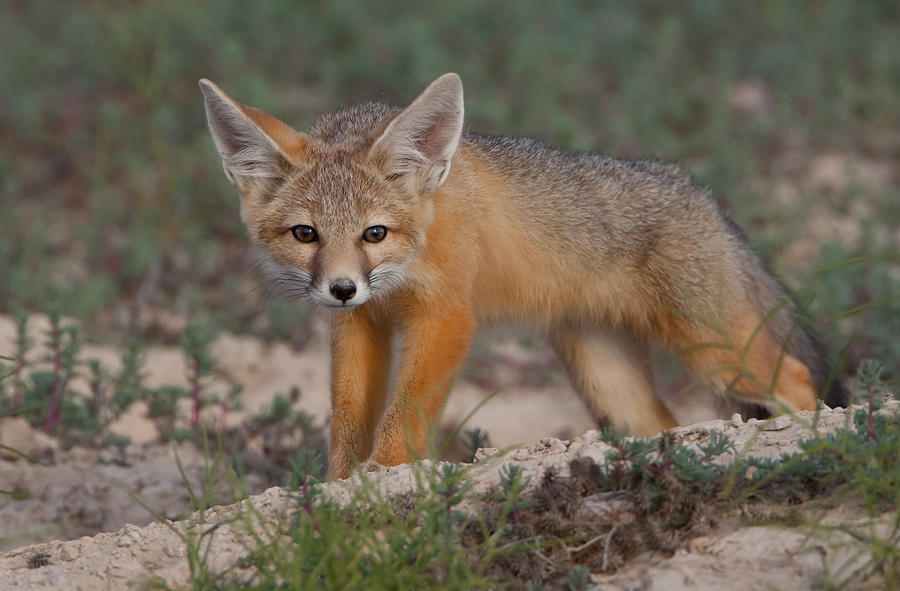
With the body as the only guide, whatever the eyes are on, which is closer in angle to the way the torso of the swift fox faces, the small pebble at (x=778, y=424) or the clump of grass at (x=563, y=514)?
the clump of grass

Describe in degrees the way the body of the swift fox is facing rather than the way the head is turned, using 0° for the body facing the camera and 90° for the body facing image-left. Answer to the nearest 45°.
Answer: approximately 45°

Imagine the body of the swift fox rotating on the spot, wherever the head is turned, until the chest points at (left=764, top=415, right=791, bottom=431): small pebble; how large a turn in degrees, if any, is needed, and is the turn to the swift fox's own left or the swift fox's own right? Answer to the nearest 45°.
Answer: approximately 90° to the swift fox's own left
